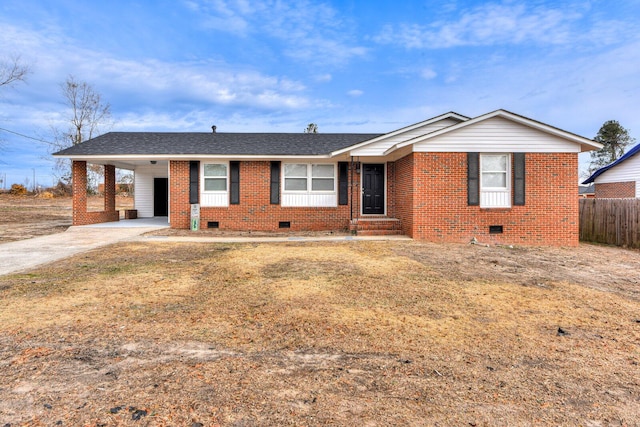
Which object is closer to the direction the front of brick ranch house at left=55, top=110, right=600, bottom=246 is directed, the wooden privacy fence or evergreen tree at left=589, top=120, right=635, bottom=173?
the wooden privacy fence

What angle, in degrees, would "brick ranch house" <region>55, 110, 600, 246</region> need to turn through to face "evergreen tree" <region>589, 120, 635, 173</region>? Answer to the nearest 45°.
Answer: approximately 135° to its left

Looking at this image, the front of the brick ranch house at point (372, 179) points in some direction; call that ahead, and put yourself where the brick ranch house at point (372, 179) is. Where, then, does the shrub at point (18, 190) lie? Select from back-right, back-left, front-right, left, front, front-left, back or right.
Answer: back-right

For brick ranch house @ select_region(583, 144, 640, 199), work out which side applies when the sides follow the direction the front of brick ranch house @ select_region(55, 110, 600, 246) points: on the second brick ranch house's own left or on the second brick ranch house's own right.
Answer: on the second brick ranch house's own left

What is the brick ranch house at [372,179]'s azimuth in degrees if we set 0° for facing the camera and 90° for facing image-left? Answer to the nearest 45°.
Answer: approximately 0°

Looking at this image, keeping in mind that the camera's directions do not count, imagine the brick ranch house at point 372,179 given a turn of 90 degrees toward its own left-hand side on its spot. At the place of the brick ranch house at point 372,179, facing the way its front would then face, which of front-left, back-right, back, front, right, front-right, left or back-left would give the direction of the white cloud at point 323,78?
left
